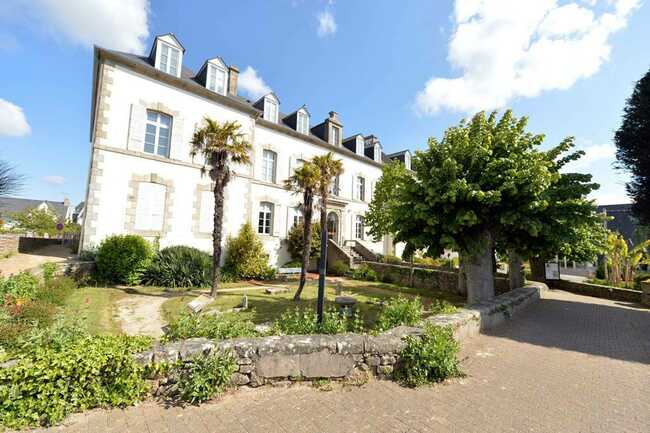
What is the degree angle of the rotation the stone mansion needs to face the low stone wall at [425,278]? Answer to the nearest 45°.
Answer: approximately 45° to its left

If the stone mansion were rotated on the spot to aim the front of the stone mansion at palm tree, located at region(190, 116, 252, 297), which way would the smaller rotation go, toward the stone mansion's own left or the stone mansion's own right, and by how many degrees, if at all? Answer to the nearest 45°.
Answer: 0° — it already faces it

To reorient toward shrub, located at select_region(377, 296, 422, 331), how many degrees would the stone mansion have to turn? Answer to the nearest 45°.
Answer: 0° — it already faces it

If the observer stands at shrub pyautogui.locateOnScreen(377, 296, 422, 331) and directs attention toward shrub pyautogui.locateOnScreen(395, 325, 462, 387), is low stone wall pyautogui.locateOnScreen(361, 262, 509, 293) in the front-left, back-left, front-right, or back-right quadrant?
back-left

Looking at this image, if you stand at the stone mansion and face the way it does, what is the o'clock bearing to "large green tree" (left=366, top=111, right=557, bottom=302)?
The large green tree is roughly at 12 o'clock from the stone mansion.

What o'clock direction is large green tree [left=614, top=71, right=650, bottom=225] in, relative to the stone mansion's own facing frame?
The large green tree is roughly at 11 o'clock from the stone mansion.

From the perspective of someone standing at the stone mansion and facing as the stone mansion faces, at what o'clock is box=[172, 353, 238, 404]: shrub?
The shrub is roughly at 1 o'clock from the stone mansion.

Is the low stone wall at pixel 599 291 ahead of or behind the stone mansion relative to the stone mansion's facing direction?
ahead

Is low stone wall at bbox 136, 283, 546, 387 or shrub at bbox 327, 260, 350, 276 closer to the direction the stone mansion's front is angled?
the low stone wall

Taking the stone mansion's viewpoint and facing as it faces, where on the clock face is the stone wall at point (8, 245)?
The stone wall is roughly at 5 o'clock from the stone mansion.

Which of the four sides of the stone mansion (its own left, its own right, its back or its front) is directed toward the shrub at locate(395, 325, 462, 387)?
front

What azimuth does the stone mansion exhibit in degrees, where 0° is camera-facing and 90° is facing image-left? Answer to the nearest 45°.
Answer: approximately 315°
